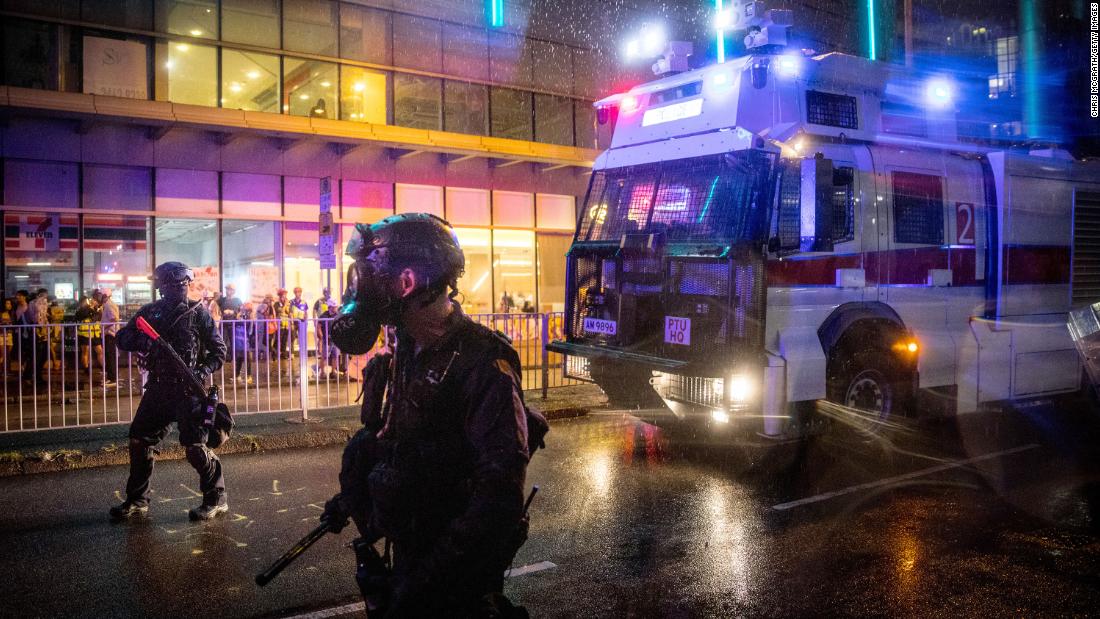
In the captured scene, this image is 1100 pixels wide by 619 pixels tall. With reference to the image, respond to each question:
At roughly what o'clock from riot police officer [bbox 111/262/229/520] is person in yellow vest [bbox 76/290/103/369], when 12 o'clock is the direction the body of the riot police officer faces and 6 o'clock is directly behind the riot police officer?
The person in yellow vest is roughly at 4 o'clock from the riot police officer.

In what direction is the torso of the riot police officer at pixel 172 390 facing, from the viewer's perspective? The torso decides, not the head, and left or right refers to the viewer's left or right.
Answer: facing the viewer and to the left of the viewer

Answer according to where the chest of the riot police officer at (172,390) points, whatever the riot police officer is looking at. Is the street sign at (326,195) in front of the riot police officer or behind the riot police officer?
behind

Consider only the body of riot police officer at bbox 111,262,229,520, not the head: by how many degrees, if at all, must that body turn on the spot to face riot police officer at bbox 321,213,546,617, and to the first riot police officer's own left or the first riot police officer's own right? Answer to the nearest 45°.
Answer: approximately 45° to the first riot police officer's own left

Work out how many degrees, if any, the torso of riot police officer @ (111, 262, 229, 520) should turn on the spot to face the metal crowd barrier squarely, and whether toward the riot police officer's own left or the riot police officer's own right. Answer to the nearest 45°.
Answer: approximately 135° to the riot police officer's own right

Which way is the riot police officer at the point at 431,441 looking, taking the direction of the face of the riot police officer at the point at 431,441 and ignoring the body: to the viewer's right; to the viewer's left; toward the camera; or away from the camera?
to the viewer's left

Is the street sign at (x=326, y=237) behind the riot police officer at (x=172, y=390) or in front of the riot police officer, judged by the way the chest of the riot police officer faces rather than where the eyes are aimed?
behind

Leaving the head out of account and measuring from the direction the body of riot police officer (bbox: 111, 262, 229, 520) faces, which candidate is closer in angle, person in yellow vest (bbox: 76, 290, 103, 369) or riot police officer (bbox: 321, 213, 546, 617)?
the riot police officer
